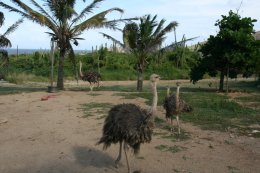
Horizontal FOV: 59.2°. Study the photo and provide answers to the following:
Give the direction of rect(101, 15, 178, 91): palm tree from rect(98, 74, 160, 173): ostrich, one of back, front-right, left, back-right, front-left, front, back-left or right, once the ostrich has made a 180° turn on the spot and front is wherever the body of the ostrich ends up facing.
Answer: right

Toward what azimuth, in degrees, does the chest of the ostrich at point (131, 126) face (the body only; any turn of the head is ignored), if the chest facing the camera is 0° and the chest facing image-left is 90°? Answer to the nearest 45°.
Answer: approximately 270°

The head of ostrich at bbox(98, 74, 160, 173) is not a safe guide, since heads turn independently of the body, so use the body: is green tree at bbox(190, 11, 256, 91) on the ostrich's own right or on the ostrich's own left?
on the ostrich's own left

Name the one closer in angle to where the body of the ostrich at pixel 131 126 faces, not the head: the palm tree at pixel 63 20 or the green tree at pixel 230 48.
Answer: the green tree

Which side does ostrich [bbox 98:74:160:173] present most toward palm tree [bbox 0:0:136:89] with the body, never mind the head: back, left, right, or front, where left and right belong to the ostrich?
left
